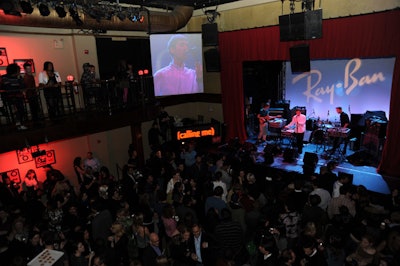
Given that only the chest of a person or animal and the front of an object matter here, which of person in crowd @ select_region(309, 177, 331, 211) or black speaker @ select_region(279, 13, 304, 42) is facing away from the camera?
the person in crowd

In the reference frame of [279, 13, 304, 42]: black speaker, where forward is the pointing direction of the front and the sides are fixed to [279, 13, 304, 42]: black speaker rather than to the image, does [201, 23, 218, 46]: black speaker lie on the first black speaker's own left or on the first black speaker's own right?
on the first black speaker's own right

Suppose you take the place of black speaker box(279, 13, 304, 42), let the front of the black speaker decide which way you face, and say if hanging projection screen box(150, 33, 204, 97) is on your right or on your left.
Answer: on your right

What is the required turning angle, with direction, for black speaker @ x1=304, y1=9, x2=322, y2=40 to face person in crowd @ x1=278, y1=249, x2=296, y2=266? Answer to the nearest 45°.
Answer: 0° — it already faces them

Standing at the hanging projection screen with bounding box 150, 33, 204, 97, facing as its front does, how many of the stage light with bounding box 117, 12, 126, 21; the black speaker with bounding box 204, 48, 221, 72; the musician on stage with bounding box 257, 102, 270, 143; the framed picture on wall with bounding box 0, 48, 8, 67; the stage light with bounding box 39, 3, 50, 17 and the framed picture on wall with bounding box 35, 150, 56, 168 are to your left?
2

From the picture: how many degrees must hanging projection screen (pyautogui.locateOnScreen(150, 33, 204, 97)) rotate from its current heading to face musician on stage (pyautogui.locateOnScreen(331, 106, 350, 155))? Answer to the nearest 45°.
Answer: approximately 90° to its left

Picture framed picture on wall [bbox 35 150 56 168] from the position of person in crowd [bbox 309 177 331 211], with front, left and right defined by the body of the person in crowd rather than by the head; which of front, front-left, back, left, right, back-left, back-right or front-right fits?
left

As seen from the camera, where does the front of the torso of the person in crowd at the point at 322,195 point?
away from the camera

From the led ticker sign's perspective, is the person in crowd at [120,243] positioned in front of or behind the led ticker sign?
in front

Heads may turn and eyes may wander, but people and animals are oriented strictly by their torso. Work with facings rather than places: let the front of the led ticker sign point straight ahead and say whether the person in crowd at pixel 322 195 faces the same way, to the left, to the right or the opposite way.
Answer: the opposite way

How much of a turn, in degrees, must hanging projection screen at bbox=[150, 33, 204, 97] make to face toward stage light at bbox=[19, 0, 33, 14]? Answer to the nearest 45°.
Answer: approximately 45° to its right
